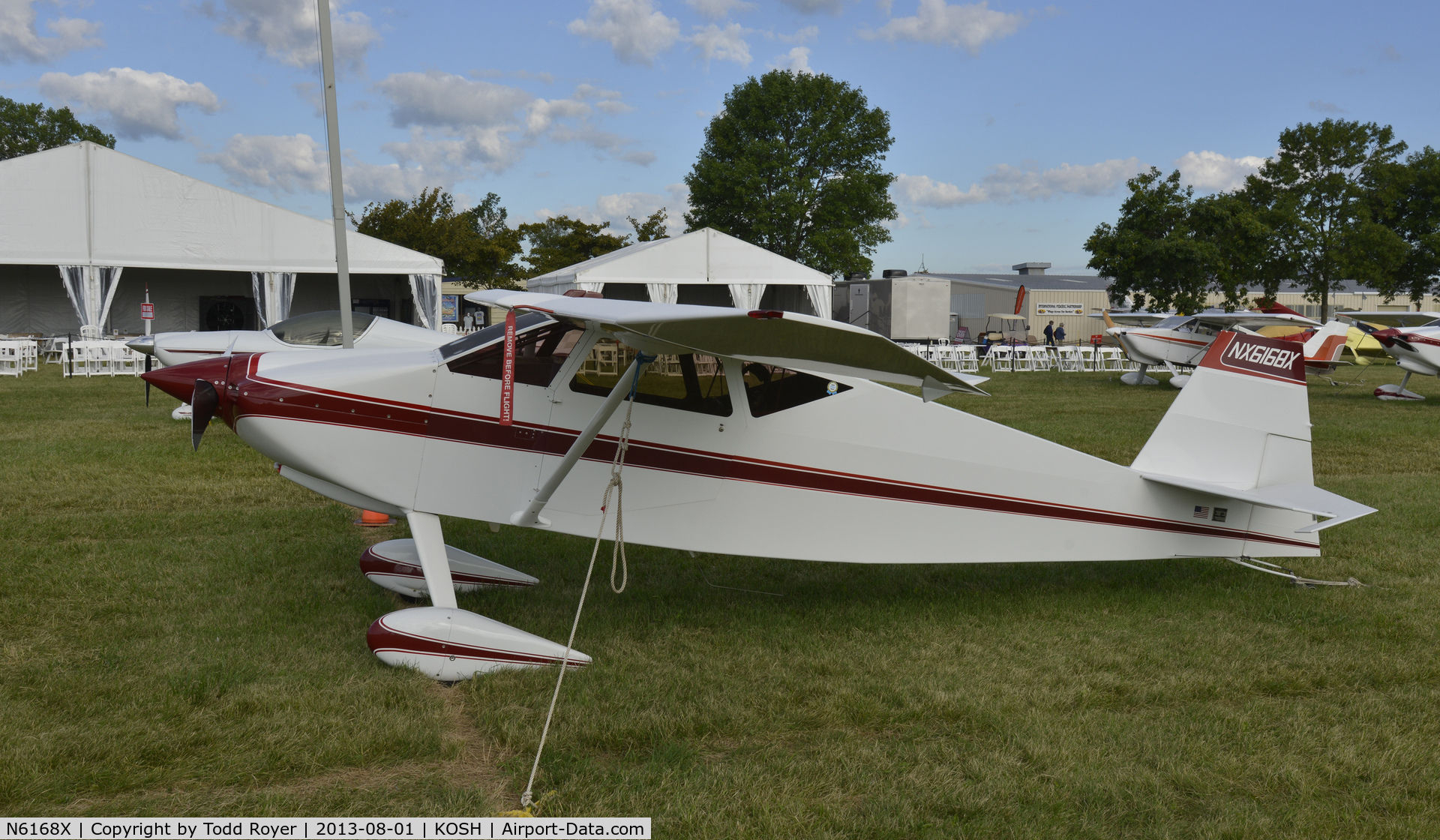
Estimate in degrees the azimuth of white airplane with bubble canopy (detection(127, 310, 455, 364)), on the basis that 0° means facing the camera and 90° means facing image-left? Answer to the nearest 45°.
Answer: approximately 90°

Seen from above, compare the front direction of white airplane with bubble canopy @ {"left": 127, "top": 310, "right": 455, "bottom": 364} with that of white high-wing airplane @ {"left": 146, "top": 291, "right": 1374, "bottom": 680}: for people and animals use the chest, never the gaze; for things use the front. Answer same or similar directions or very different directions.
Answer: same or similar directions

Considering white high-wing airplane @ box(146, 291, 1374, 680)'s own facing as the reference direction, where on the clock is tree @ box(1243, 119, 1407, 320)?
The tree is roughly at 4 o'clock from the white high-wing airplane.

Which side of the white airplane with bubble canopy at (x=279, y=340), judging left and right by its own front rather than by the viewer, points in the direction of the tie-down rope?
left

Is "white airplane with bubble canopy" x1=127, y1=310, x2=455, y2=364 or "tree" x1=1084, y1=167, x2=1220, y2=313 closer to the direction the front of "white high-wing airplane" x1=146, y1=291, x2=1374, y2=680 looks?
the white airplane with bubble canopy

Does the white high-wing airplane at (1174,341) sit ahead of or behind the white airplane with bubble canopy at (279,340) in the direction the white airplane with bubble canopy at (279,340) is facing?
behind

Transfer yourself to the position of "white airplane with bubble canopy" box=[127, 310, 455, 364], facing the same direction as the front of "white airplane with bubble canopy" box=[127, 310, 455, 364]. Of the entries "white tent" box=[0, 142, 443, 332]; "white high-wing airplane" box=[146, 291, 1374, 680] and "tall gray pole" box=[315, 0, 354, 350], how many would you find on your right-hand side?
1

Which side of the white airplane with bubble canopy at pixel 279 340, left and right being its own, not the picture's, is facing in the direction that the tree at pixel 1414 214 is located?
back

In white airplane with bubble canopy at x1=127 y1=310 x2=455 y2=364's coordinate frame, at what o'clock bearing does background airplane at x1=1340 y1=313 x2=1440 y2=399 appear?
The background airplane is roughly at 6 o'clock from the white airplane with bubble canopy.

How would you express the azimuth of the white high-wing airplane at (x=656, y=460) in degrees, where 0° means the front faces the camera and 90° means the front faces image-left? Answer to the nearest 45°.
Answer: approximately 90°

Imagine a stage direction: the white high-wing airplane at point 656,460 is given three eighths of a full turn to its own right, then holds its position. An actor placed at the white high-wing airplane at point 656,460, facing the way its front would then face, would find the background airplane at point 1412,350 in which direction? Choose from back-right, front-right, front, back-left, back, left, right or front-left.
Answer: front
